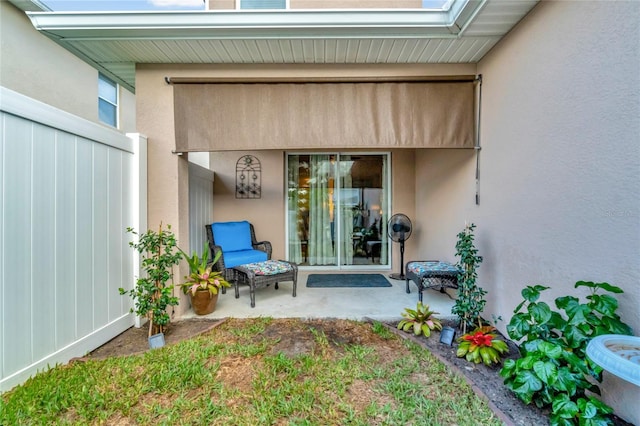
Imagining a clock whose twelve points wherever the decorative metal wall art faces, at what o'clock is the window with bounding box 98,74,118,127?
The window is roughly at 4 o'clock from the decorative metal wall art.

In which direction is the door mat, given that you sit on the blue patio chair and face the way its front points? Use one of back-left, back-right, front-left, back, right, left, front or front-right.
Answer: front-left

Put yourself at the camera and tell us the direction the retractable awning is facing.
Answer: facing the viewer

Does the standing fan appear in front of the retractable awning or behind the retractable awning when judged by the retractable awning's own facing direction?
behind

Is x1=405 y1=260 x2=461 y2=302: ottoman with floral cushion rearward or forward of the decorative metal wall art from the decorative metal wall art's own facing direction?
forward

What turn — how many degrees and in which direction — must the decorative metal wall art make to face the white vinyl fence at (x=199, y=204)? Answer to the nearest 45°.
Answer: approximately 45° to its right

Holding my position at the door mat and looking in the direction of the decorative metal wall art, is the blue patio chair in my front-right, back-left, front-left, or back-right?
front-left

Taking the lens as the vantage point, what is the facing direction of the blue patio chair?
facing the viewer and to the right of the viewer

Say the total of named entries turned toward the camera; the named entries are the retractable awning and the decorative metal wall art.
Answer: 2

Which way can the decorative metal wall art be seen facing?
toward the camera

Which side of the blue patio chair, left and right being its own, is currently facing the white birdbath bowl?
front
